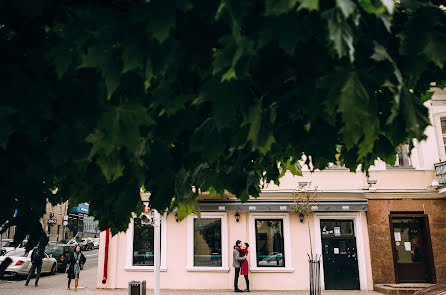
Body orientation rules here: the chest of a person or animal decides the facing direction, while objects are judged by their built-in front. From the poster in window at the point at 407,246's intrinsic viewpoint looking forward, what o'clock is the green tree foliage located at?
The green tree foliage is roughly at 12 o'clock from the poster in window.

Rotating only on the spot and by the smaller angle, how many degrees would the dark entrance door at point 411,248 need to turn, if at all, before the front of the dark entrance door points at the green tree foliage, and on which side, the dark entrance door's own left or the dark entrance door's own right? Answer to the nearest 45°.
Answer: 0° — it already faces it

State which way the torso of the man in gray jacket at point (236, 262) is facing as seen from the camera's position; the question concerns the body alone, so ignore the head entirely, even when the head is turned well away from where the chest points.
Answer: to the viewer's right

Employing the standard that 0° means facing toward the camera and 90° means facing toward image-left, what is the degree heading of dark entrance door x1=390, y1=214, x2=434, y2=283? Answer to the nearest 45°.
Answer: approximately 0°

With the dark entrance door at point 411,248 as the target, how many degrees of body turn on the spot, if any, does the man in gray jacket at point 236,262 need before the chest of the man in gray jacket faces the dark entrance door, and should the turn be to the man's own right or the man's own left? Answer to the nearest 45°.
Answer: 0° — they already face it

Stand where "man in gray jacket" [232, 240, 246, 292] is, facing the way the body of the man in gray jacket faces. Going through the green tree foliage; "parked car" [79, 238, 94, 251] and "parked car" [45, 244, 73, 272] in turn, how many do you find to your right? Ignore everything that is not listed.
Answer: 1

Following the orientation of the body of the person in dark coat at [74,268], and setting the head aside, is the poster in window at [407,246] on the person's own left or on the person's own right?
on the person's own left

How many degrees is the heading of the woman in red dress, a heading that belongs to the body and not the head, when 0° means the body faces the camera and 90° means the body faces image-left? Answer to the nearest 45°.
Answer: approximately 90°

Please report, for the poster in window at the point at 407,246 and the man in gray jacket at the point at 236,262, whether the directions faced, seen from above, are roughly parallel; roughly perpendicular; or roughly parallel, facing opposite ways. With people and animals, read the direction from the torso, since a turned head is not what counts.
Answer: roughly perpendicular

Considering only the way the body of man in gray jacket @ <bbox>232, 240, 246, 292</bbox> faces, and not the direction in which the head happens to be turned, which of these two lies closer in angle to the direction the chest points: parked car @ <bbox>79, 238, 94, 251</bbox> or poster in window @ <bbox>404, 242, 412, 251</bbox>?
the poster in window

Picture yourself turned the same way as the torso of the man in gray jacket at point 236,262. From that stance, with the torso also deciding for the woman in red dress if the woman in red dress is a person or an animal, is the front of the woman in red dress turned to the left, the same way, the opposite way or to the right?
the opposite way

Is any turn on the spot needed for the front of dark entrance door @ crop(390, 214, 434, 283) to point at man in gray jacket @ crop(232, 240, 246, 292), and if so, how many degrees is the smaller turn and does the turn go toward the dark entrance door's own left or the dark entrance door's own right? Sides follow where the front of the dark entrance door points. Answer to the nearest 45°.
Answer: approximately 45° to the dark entrance door's own right

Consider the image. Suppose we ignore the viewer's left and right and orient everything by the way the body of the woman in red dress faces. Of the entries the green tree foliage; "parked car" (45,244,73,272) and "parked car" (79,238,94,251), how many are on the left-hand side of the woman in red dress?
1

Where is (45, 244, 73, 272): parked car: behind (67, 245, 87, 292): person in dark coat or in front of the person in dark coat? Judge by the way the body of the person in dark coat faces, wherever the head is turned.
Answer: behind

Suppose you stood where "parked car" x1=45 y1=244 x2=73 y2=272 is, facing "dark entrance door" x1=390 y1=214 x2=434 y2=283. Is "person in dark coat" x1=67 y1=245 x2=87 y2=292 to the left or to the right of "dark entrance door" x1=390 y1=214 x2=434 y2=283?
right

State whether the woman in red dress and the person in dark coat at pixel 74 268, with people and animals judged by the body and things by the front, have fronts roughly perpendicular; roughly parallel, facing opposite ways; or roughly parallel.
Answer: roughly perpendicular
